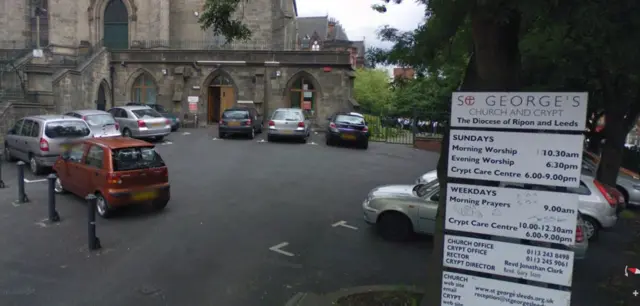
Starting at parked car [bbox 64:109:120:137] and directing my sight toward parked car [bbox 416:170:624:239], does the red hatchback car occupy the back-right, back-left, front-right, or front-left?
front-right

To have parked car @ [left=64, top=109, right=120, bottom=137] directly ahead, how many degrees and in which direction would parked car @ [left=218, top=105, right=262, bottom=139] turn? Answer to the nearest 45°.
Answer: approximately 135° to its left

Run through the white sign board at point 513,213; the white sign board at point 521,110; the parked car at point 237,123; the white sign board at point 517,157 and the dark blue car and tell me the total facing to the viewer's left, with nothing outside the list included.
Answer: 0

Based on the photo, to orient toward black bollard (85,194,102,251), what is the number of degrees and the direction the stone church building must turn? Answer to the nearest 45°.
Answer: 0° — it already faces it

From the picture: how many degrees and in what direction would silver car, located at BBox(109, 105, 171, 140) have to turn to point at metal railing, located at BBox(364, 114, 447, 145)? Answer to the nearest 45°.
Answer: approximately 135° to its right

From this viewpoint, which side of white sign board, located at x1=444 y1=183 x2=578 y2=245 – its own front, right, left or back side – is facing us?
front

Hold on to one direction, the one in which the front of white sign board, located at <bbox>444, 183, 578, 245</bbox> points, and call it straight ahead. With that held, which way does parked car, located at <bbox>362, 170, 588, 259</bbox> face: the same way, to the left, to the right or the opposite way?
to the right

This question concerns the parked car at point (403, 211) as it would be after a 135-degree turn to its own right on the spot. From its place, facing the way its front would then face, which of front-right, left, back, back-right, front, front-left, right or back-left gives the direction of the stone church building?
left

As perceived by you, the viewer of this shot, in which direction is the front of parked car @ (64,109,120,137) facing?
facing away from the viewer and to the left of the viewer

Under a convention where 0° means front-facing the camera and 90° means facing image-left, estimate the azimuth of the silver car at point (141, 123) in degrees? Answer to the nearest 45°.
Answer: approximately 135°

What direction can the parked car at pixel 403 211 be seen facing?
to the viewer's left

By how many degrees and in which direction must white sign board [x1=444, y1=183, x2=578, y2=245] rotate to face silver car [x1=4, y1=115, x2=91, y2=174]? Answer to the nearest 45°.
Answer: approximately 135° to its right

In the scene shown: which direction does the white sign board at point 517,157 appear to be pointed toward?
toward the camera

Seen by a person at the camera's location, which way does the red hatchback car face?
facing away from the viewer and to the left of the viewer

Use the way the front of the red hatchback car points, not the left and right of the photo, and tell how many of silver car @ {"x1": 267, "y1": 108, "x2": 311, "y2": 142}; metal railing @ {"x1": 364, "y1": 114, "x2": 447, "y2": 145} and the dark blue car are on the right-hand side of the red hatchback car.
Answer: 3

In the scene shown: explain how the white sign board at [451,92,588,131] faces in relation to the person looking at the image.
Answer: facing the viewer

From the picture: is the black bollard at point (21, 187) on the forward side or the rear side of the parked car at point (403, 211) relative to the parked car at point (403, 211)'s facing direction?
on the forward side
